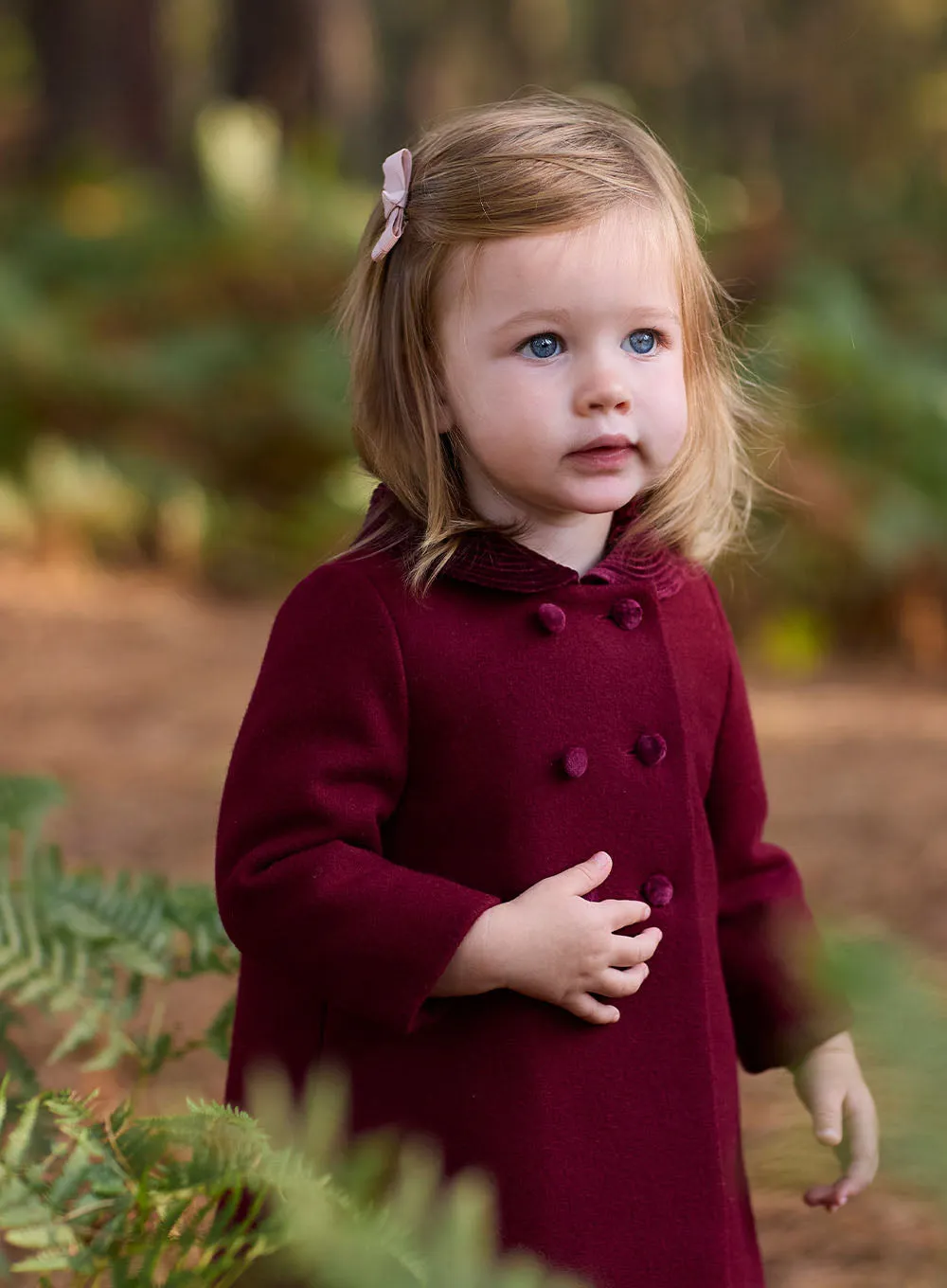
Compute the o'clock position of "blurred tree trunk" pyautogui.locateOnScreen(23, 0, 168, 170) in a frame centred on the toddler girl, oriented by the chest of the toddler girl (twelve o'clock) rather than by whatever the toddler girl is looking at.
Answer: The blurred tree trunk is roughly at 7 o'clock from the toddler girl.

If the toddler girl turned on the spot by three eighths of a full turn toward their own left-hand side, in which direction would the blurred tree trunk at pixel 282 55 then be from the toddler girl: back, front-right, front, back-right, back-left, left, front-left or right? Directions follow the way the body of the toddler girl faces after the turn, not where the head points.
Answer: front

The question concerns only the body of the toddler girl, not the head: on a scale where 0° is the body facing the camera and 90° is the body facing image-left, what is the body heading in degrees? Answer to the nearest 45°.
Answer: approximately 315°
